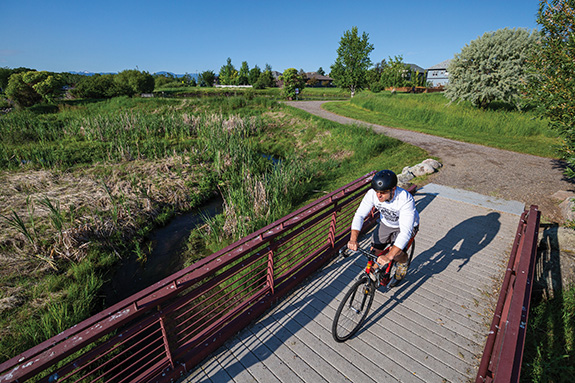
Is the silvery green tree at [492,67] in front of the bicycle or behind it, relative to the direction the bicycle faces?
behind

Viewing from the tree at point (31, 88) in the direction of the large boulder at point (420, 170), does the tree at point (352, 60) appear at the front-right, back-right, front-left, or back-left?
front-left

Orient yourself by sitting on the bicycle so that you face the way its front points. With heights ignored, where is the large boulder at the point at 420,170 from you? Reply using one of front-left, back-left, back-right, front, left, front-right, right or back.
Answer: back-right

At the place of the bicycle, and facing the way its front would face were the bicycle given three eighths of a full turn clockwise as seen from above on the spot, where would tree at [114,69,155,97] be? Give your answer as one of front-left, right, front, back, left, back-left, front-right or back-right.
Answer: front-left

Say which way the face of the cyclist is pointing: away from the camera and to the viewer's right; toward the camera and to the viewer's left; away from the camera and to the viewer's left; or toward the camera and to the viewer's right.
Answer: toward the camera and to the viewer's left

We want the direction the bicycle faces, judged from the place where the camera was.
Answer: facing the viewer and to the left of the viewer

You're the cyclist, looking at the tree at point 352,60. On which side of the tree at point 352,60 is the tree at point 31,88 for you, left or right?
left

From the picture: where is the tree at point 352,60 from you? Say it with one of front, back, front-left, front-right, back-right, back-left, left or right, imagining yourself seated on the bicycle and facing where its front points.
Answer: back-right

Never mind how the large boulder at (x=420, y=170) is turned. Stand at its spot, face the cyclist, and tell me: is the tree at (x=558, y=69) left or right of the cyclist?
left

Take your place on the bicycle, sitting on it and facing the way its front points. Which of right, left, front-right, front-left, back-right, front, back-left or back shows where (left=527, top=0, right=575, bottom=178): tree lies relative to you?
back

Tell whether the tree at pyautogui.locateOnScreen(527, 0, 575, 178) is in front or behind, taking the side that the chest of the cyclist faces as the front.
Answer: behind
